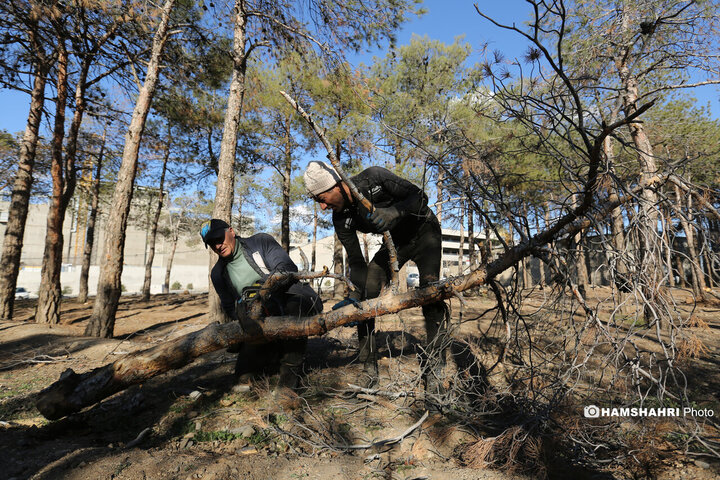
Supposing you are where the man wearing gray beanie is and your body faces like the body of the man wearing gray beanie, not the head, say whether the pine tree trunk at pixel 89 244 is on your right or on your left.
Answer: on your right

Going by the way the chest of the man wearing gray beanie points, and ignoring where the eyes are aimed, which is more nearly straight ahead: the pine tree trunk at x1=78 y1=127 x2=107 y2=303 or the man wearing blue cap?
the man wearing blue cap

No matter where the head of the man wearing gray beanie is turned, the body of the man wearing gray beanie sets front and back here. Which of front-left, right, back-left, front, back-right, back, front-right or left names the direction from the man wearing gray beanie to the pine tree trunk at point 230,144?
right

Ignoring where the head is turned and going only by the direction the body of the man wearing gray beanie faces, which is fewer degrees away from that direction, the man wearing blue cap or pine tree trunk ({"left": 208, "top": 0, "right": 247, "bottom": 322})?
the man wearing blue cap

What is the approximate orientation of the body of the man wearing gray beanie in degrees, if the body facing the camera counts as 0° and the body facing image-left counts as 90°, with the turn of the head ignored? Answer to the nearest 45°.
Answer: approximately 45°

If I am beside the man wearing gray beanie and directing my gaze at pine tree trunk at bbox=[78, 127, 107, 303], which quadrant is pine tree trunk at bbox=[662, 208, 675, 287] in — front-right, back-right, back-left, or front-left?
front-right
